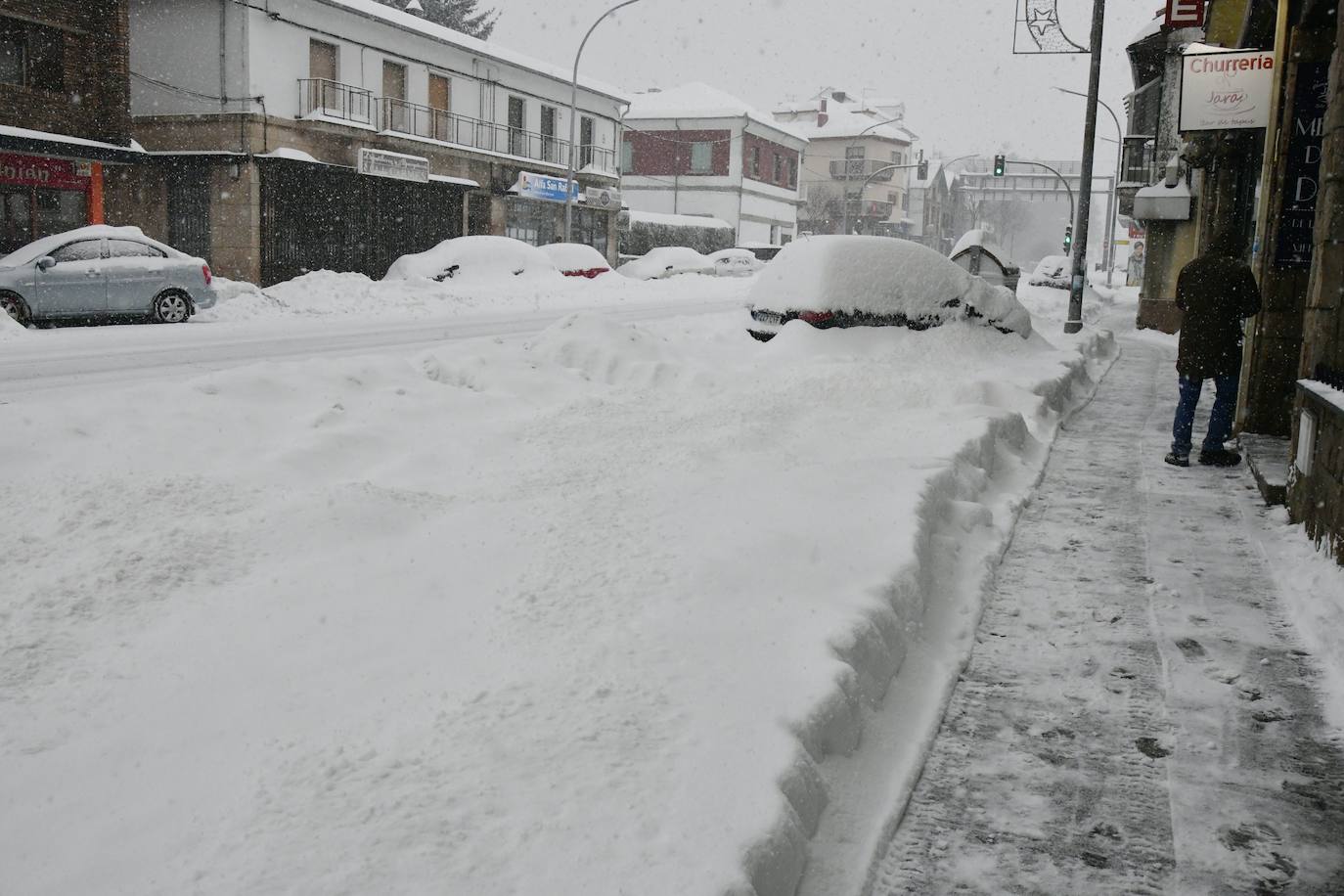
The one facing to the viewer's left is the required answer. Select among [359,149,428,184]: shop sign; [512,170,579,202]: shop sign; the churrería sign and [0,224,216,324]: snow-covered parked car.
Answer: the snow-covered parked car

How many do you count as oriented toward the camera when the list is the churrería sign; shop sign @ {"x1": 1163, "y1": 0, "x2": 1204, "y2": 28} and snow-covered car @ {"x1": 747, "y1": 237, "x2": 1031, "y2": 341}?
2

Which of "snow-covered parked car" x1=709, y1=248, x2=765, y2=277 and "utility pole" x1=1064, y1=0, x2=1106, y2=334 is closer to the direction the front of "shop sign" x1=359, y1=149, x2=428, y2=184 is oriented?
the utility pole

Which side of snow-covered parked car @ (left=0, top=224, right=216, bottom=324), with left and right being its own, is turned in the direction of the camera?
left

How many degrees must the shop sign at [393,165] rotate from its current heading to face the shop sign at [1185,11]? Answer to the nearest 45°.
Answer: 0° — it already faces it

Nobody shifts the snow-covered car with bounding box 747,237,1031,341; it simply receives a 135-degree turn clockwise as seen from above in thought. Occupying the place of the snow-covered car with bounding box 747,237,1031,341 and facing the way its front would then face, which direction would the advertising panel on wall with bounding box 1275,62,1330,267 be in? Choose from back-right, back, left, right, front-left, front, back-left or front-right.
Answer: front-left

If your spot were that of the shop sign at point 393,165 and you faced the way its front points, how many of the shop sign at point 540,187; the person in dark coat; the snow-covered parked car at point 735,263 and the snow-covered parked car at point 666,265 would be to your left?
3

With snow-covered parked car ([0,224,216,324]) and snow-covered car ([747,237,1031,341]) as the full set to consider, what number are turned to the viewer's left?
1

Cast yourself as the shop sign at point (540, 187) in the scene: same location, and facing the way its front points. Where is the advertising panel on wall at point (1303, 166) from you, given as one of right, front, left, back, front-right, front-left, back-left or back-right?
front-right

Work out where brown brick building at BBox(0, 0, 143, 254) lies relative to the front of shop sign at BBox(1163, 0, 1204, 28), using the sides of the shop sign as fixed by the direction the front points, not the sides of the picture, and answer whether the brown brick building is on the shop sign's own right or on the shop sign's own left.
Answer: on the shop sign's own right

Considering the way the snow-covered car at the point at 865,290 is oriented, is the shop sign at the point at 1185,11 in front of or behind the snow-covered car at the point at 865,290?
in front
